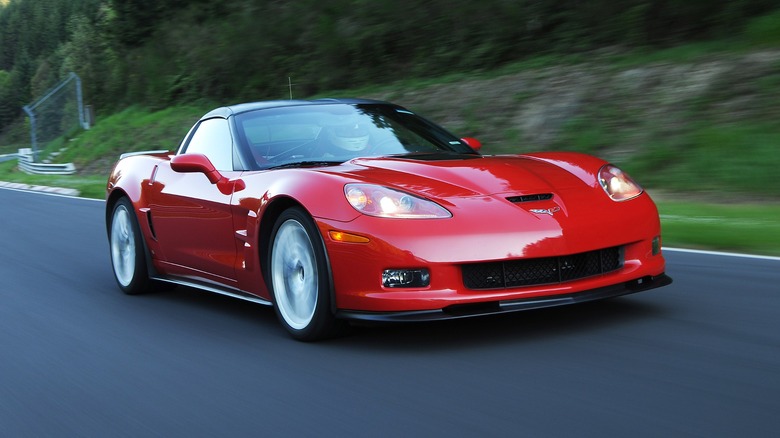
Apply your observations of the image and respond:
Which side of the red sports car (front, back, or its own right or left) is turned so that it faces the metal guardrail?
back

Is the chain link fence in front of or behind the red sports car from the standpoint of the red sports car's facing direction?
behind
